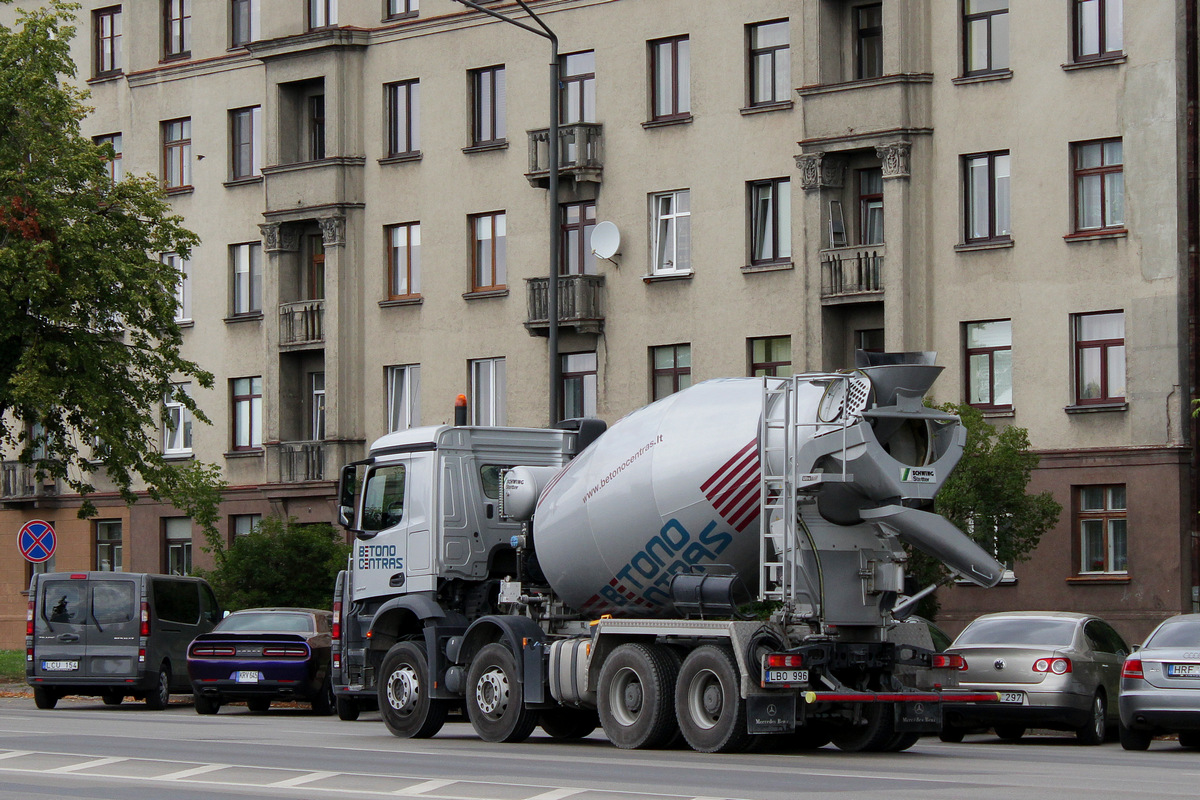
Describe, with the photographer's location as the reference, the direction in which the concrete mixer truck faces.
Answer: facing away from the viewer and to the left of the viewer

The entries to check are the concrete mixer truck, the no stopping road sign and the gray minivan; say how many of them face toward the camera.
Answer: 1

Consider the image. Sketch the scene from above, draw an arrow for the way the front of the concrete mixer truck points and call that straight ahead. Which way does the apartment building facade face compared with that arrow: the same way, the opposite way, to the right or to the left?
to the left

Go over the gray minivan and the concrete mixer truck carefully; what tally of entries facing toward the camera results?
0

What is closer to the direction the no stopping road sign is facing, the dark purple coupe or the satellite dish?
the dark purple coupe

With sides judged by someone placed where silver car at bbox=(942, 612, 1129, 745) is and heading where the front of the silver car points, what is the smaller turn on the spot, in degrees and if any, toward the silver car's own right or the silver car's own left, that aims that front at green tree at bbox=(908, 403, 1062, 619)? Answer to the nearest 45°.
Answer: approximately 45° to the silver car's own left

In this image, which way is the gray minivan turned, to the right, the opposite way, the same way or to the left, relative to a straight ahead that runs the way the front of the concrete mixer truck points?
to the right

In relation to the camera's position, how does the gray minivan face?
facing away from the viewer and to the right of the viewer

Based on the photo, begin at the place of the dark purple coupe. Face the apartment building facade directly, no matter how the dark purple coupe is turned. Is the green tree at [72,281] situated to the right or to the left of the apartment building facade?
left
